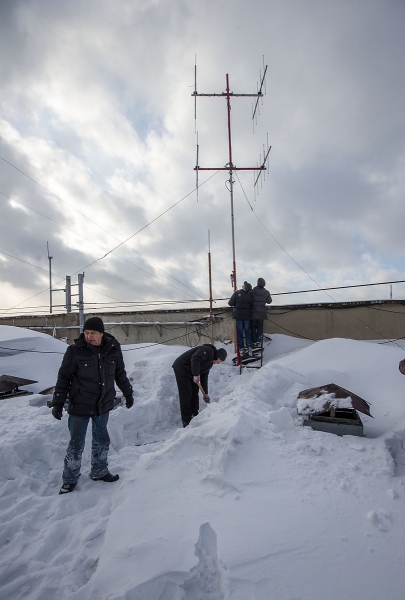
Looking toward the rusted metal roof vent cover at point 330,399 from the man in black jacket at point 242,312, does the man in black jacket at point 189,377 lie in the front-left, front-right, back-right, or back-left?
front-right

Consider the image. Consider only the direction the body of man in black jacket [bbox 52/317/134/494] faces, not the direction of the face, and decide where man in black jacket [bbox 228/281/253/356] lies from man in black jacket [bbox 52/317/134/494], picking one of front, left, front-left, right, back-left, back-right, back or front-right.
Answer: back-left

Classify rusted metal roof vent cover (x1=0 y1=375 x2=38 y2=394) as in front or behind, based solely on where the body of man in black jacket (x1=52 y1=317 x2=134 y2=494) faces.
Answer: behind

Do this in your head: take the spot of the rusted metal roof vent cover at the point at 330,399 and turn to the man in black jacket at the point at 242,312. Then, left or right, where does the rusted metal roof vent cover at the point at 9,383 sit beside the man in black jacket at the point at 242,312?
left

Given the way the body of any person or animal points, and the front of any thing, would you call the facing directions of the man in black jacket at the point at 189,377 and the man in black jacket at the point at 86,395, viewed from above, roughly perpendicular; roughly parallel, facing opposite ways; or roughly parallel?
roughly perpendicular

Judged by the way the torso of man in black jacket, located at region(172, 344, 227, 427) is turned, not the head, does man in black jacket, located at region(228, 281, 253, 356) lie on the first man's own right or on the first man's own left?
on the first man's own left

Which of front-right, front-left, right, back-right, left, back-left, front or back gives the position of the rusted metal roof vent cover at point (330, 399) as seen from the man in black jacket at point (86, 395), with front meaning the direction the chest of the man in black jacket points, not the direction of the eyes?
left

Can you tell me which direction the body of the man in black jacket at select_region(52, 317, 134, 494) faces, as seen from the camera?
toward the camera

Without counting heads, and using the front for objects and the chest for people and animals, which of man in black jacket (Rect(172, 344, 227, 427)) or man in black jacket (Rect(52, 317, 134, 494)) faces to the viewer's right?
man in black jacket (Rect(172, 344, 227, 427))

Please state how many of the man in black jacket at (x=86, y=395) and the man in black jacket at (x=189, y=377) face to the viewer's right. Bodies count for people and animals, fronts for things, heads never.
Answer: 1

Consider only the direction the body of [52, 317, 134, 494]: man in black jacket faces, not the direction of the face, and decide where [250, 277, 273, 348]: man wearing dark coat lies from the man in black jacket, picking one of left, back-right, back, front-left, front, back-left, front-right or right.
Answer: back-left

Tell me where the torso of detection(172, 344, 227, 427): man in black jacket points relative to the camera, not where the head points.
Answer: to the viewer's right

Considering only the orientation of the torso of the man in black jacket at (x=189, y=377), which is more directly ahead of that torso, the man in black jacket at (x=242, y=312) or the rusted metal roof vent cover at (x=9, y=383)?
the man in black jacket

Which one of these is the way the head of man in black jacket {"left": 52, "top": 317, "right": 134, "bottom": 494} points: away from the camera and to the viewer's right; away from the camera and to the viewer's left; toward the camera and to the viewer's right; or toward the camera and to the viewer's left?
toward the camera and to the viewer's left

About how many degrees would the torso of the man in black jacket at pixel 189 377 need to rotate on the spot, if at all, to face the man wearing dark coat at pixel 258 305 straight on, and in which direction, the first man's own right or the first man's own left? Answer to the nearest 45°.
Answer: approximately 45° to the first man's own left
